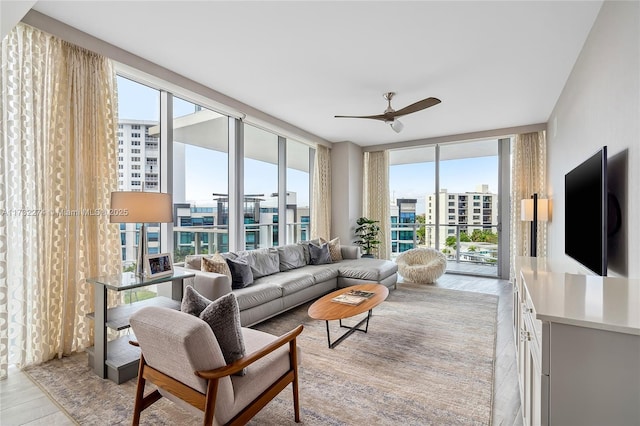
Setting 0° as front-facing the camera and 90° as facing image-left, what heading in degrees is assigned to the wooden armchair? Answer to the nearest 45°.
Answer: approximately 225°

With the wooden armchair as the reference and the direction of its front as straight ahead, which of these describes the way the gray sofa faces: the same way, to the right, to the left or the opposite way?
to the right

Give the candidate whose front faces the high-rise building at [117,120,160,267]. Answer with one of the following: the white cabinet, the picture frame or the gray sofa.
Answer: the white cabinet

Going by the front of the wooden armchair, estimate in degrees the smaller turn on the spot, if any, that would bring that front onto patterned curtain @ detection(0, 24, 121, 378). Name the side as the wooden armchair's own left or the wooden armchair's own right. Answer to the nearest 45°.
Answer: approximately 90° to the wooden armchair's own left

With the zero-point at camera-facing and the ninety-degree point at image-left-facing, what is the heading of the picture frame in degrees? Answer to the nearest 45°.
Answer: approximately 315°

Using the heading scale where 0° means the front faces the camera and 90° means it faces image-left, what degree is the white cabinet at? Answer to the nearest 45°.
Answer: approximately 90°

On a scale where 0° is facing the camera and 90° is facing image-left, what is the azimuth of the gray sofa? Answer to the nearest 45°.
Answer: approximately 315°
